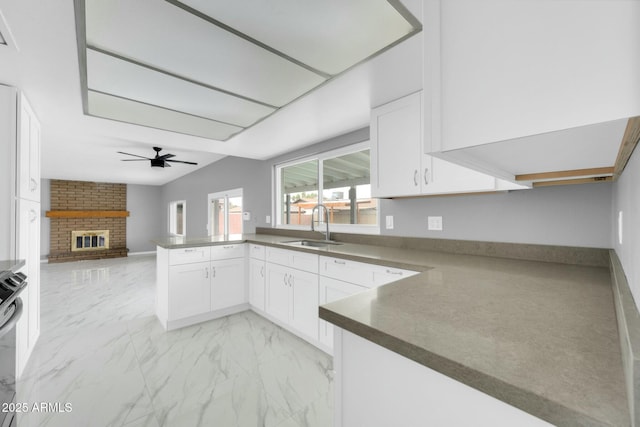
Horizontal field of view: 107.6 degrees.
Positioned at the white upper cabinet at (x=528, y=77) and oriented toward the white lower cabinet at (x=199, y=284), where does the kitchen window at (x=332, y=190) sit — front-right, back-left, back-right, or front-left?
front-right

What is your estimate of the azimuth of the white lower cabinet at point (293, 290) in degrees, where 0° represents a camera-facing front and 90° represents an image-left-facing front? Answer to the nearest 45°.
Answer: approximately 45°

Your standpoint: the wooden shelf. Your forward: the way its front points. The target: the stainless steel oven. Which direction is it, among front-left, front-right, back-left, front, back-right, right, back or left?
front

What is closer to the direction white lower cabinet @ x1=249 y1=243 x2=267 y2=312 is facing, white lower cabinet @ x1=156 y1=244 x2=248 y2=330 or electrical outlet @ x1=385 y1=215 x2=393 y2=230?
the white lower cabinet

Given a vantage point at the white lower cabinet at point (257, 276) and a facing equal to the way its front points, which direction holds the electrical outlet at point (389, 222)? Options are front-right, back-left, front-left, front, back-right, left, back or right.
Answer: left

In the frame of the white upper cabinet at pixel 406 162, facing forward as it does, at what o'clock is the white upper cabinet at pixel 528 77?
the white upper cabinet at pixel 528 77 is roughly at 10 o'clock from the white upper cabinet at pixel 406 162.

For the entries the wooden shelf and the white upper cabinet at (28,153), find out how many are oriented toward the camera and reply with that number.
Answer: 1

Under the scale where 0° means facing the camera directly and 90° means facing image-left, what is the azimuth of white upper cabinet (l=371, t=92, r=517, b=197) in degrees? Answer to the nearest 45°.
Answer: approximately 45°

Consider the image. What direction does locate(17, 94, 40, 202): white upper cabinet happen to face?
to the viewer's right

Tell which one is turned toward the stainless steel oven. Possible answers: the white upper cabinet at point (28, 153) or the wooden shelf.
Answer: the wooden shelf

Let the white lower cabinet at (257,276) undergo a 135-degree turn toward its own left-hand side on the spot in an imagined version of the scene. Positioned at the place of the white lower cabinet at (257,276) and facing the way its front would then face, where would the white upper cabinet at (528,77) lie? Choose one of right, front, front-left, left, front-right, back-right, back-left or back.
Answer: right

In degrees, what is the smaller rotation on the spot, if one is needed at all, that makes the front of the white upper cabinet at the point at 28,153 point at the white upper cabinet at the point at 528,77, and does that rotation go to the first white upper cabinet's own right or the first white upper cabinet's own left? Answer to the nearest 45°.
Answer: approximately 90° to the first white upper cabinet's own right

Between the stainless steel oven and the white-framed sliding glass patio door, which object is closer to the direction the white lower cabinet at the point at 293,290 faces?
the stainless steel oven

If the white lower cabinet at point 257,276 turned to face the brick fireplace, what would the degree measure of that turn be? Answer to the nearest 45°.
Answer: approximately 90° to its right

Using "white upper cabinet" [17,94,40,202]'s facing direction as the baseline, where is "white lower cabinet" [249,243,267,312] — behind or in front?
in front

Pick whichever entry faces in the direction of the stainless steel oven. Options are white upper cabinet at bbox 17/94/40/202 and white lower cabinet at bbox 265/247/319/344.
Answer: the white lower cabinet

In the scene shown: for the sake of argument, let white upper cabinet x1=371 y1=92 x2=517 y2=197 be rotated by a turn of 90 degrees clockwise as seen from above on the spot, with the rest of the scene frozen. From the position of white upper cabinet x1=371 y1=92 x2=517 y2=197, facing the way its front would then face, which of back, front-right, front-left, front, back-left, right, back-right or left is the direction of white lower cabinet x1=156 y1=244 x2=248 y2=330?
front-left

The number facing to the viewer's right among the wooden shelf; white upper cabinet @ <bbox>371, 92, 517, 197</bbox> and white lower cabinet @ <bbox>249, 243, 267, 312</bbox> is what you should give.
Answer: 0

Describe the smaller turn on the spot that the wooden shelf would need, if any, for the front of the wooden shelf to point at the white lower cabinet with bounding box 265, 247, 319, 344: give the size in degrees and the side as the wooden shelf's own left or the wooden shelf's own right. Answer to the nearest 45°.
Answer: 0° — it already faces it

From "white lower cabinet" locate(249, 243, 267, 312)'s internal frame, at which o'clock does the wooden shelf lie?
The wooden shelf is roughly at 3 o'clock from the white lower cabinet.

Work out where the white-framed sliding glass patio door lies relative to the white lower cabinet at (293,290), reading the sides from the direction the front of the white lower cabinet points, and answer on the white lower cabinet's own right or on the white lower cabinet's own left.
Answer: on the white lower cabinet's own right

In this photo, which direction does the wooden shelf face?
toward the camera
